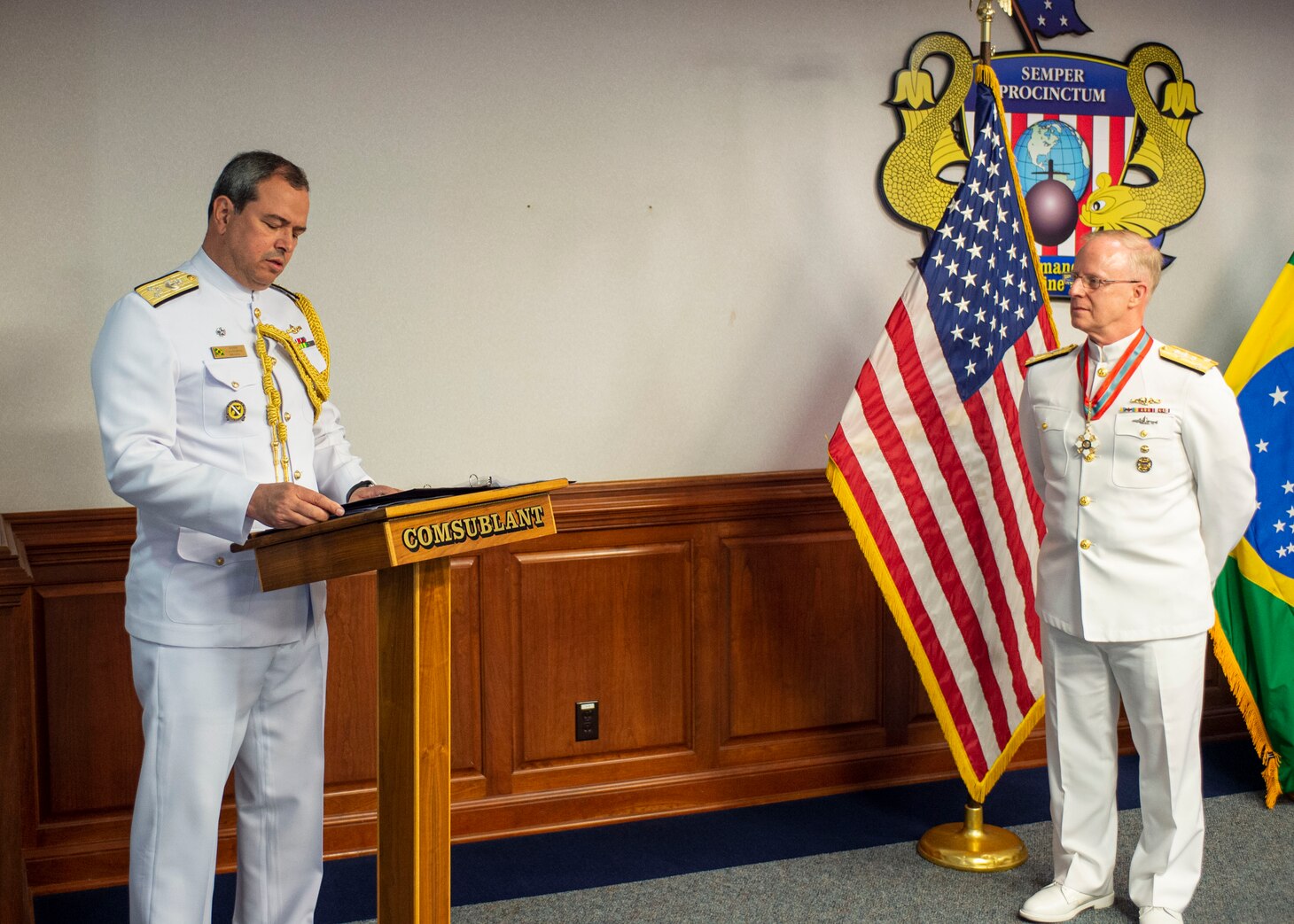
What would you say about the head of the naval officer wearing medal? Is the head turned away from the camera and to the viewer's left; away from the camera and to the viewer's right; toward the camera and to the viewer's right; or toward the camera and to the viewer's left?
toward the camera and to the viewer's left

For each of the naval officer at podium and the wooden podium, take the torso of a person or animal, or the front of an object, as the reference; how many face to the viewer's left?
0

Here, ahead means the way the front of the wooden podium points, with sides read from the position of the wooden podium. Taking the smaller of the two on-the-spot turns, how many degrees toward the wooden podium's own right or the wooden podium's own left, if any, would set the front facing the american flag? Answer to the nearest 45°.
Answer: approximately 90° to the wooden podium's own left

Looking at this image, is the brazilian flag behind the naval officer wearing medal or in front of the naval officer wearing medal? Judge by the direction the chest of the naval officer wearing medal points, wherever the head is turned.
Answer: behind

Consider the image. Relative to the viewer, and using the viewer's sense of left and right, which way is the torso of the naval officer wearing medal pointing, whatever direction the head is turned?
facing the viewer and to the left of the viewer

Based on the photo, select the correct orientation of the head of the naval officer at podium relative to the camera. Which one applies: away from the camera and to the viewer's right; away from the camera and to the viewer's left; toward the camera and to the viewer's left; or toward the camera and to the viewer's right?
toward the camera and to the viewer's right

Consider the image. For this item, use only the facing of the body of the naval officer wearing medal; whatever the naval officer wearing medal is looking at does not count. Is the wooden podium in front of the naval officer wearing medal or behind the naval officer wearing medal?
in front

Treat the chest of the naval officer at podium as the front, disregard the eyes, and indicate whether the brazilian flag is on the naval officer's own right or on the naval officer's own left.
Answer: on the naval officer's own left

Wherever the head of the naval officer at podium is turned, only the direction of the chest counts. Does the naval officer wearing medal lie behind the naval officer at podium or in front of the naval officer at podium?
in front
